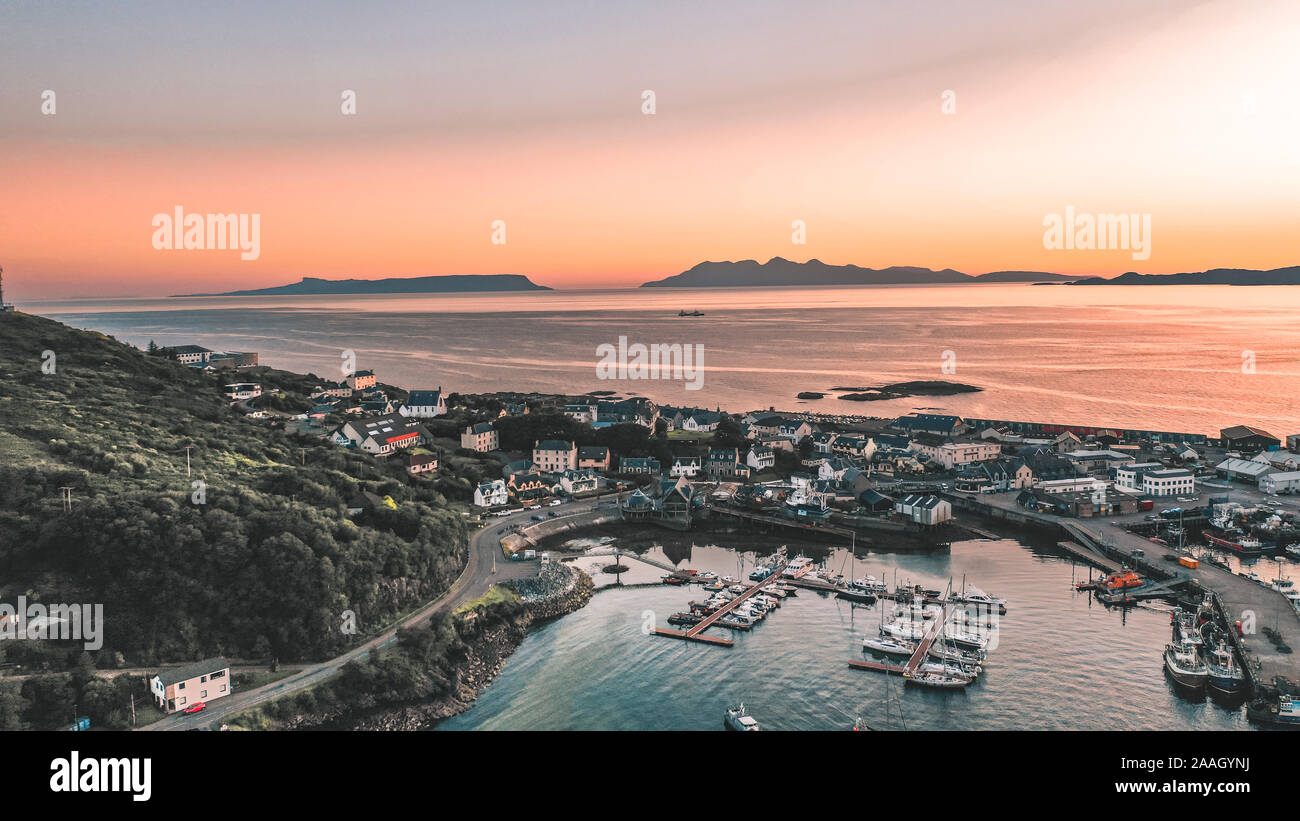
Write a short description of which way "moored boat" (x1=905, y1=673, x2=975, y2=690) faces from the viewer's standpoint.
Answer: facing to the right of the viewer

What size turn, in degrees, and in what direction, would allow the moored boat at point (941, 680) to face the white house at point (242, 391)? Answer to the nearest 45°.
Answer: approximately 135° to its left

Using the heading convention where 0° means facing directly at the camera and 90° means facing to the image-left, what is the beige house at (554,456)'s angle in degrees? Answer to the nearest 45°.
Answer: approximately 0°

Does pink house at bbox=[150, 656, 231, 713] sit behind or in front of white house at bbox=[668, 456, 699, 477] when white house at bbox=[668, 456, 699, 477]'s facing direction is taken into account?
in front

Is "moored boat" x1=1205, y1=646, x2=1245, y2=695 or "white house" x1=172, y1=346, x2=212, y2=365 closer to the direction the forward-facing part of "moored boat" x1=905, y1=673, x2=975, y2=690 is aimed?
the moored boat

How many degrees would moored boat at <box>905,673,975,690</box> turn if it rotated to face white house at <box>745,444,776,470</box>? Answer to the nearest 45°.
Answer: approximately 90° to its left

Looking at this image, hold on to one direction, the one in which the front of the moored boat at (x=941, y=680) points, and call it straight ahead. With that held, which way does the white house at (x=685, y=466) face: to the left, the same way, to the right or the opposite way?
to the right

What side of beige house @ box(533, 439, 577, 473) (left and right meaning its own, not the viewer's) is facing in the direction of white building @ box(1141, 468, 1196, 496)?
left
